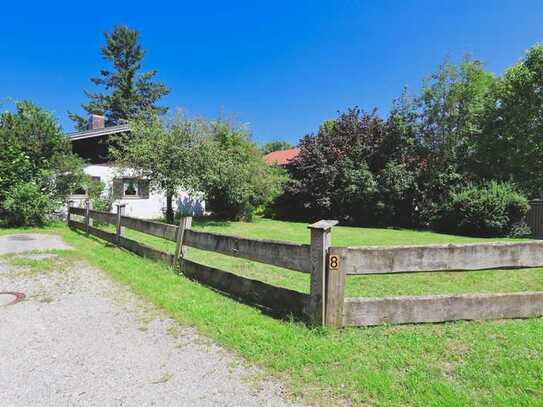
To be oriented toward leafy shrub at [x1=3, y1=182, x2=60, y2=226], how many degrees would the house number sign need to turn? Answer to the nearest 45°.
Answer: approximately 135° to its right

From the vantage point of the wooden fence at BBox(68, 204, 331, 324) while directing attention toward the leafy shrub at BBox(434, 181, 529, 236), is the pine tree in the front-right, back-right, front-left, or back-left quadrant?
front-left

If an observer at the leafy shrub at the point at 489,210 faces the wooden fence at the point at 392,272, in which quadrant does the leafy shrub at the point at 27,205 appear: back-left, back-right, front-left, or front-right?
front-right

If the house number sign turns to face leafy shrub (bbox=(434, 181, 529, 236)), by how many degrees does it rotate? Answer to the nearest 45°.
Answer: approximately 135° to its left

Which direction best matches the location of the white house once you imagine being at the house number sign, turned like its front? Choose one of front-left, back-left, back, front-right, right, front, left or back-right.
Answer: back-right

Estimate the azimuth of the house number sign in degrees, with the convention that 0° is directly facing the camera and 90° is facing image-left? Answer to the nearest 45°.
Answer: approximately 0°

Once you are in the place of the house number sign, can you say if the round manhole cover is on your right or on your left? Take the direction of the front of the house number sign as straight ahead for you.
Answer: on your right

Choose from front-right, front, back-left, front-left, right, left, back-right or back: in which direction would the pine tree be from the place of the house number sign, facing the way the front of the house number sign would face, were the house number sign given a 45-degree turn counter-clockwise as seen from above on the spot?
back
